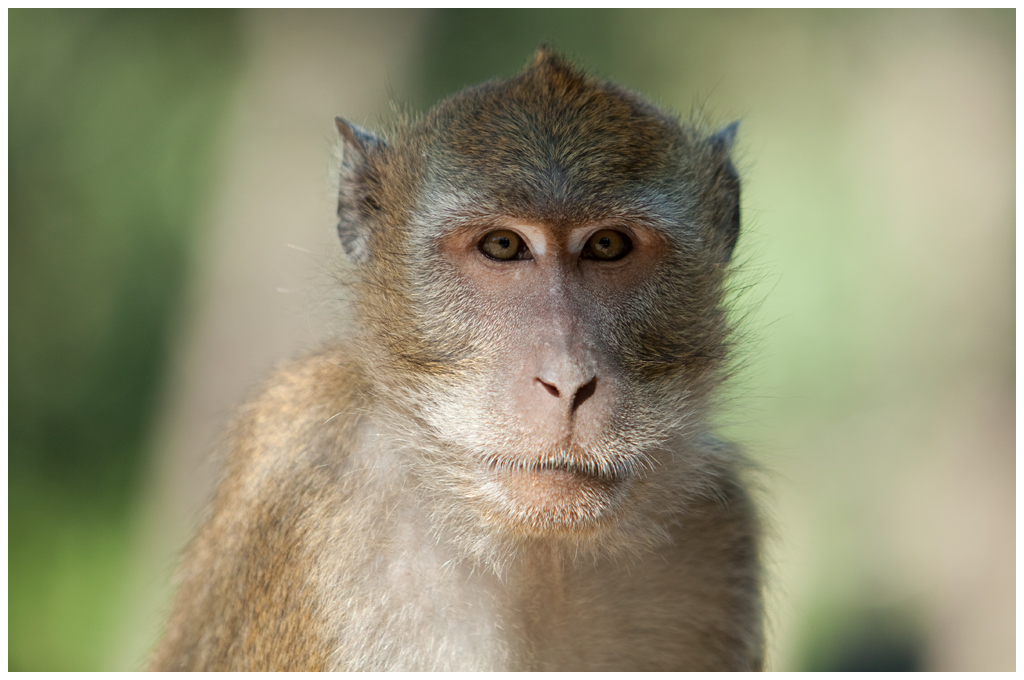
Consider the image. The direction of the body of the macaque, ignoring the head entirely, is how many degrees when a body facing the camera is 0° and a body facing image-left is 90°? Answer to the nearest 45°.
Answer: approximately 0°
